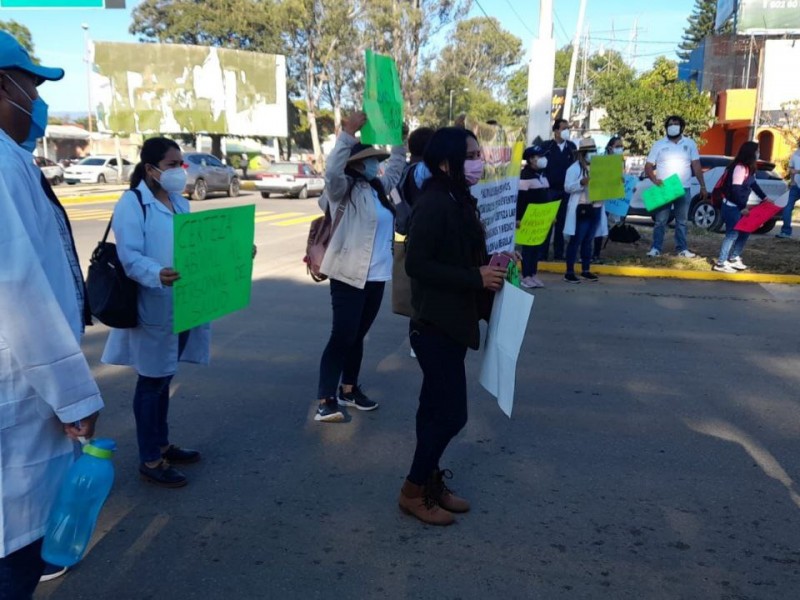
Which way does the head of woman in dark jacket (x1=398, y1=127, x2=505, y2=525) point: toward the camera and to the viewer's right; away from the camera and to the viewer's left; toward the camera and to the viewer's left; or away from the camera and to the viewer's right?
toward the camera and to the viewer's right

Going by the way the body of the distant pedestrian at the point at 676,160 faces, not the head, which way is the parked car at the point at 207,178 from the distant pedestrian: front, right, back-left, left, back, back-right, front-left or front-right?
back-right

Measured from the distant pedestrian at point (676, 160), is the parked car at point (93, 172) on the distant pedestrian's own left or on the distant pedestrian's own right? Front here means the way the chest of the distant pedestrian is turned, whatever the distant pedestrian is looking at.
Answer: on the distant pedestrian's own right

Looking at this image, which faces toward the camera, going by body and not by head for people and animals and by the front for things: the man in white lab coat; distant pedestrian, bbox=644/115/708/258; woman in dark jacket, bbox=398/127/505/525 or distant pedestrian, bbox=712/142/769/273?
distant pedestrian, bbox=644/115/708/258

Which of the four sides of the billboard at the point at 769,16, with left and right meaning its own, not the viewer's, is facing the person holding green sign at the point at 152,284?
front

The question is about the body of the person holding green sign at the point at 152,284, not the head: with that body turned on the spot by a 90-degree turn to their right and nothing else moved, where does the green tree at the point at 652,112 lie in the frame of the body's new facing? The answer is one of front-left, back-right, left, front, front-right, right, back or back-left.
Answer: back

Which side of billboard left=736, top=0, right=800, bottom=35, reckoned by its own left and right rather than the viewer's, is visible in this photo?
front

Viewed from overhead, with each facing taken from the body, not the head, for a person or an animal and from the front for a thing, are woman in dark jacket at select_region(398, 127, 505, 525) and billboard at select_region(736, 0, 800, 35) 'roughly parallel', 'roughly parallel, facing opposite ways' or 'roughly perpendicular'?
roughly perpendicular

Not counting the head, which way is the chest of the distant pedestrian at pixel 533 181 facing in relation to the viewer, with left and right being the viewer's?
facing the viewer and to the right of the viewer

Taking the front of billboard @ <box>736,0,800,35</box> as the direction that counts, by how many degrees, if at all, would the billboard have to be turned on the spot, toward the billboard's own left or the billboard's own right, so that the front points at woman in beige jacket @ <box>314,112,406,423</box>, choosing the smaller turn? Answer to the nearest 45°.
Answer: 0° — it already faces them

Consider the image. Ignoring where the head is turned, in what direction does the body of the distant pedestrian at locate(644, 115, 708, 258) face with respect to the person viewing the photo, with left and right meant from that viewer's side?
facing the viewer

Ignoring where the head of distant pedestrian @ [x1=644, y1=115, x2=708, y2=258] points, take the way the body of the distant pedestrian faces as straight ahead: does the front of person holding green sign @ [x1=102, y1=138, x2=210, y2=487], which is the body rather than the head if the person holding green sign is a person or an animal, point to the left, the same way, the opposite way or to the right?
to the left

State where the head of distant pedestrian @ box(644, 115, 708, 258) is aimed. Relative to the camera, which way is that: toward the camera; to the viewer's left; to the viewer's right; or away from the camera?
toward the camera
